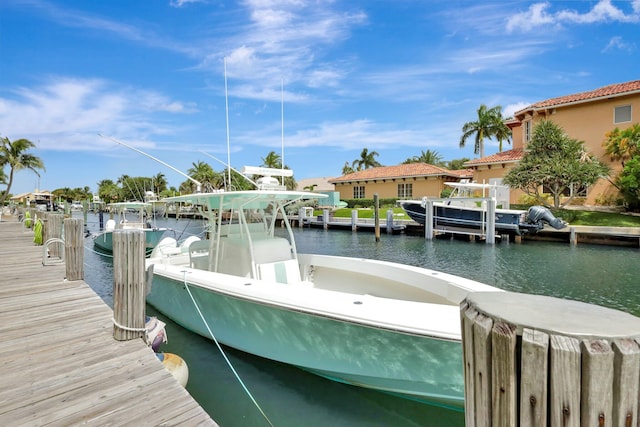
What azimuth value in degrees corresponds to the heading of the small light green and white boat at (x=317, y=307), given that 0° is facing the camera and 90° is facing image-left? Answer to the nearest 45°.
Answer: approximately 315°

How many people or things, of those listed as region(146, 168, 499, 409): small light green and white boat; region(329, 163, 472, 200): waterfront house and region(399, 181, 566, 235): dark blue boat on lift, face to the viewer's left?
1

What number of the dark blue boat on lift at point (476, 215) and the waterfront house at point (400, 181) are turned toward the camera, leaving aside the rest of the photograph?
1

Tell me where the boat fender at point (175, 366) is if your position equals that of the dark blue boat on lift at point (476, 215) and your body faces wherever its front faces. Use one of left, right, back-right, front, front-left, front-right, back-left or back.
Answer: left

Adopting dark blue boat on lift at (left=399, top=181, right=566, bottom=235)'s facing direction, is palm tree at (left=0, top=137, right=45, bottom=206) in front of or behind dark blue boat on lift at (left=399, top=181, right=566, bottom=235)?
in front

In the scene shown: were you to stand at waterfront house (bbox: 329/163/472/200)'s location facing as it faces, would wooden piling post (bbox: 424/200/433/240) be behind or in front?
in front

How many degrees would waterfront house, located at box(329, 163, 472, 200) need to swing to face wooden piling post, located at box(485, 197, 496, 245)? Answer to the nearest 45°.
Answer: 0° — it already faces it

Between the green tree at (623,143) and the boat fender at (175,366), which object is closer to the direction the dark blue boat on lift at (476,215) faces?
the boat fender

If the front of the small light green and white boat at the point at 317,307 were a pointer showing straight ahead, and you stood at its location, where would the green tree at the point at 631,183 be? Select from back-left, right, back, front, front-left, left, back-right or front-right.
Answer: left

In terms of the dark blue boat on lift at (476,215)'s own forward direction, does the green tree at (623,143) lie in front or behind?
behind

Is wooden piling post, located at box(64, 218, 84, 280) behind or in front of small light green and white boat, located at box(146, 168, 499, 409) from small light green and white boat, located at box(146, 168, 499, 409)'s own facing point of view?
behind

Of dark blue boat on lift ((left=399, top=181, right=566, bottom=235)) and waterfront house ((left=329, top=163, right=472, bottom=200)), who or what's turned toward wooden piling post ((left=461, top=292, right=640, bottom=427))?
the waterfront house

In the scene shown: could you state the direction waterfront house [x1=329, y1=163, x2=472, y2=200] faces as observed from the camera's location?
facing the viewer

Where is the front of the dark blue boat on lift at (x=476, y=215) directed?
to the viewer's left

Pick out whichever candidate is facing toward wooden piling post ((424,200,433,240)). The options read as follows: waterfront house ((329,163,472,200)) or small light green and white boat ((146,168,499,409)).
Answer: the waterfront house

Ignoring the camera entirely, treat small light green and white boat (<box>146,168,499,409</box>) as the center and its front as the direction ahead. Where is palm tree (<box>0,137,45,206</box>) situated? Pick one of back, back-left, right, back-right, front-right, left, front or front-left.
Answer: back

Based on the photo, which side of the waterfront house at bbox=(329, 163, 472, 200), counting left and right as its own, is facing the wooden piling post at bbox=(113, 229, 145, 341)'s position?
front
